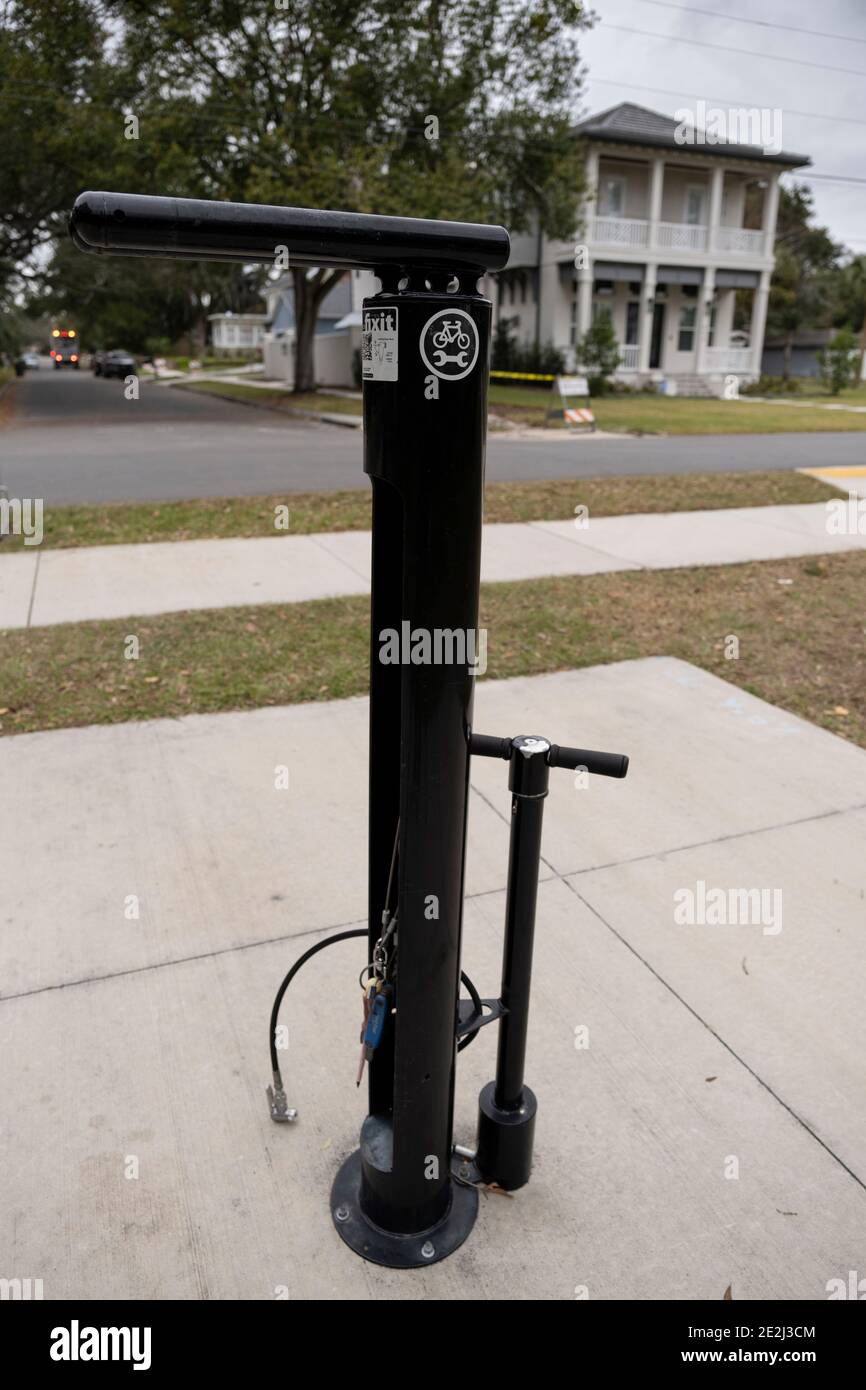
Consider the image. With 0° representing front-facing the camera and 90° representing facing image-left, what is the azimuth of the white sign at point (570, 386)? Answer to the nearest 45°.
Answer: approximately 0°

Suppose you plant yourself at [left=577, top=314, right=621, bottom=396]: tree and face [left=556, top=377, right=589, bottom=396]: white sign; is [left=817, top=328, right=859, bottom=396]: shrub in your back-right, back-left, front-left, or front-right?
back-left

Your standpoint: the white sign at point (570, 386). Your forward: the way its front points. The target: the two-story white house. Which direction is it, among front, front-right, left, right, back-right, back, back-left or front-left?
back

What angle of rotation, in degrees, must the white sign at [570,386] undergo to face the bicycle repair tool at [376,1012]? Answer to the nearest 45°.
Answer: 0° — it already faces it

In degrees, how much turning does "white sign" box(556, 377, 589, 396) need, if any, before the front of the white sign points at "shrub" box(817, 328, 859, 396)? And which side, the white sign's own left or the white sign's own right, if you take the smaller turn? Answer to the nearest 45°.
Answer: approximately 135° to the white sign's own left

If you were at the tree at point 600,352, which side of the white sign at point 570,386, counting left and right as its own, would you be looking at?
back

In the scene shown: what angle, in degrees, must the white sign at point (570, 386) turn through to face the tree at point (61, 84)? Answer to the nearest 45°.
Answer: approximately 90° to its right

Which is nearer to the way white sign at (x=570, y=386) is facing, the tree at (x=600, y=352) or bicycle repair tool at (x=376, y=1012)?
the bicycle repair tool
